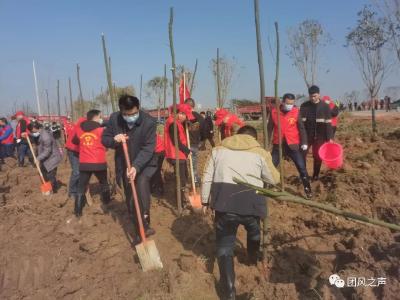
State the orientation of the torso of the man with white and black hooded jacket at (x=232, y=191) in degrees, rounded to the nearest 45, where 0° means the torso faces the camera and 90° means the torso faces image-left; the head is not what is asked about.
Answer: approximately 180°

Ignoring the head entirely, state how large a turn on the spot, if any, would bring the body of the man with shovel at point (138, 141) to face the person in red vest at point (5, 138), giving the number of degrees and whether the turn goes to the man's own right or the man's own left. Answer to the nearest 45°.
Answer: approximately 135° to the man's own right

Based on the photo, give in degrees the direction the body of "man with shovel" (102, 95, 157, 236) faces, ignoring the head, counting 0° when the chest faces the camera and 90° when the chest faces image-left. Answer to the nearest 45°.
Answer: approximately 0°

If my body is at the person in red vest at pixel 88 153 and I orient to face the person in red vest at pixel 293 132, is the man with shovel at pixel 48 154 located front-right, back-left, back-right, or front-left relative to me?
back-left

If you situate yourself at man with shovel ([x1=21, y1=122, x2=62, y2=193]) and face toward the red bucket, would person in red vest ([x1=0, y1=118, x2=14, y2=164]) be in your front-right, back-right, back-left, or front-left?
back-left

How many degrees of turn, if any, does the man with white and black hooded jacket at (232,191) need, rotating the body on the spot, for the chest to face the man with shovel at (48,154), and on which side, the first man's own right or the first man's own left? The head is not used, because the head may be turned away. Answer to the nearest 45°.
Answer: approximately 45° to the first man's own left

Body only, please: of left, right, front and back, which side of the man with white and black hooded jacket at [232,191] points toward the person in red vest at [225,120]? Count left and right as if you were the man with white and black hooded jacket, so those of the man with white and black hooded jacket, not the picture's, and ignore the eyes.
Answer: front

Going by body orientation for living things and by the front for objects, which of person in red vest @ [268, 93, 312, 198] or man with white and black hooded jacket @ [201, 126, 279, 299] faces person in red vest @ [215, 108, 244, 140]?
the man with white and black hooded jacket
